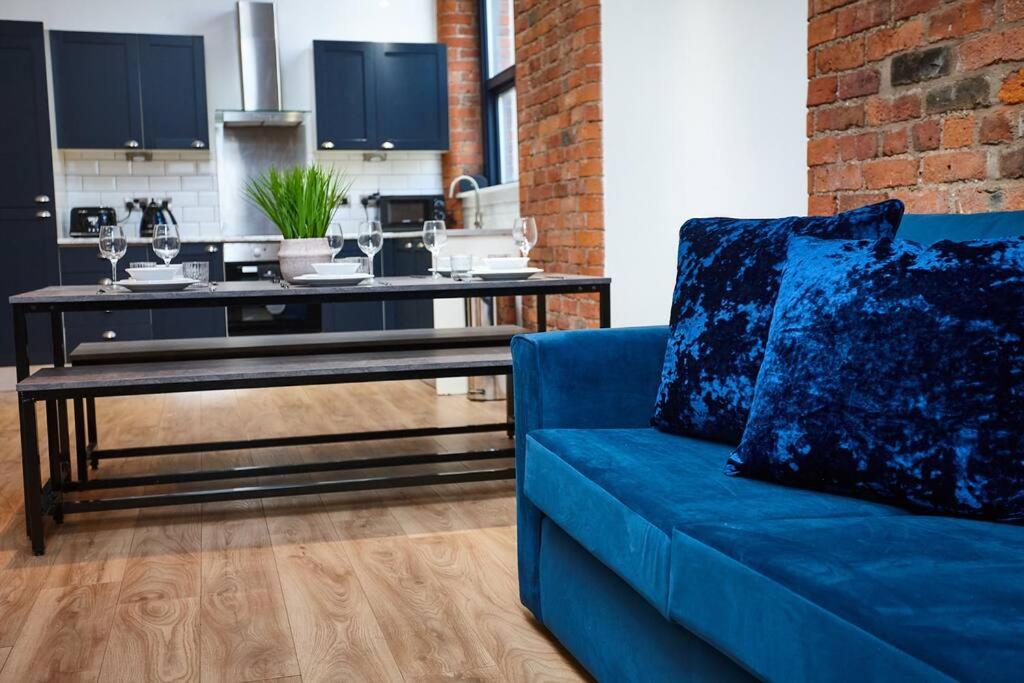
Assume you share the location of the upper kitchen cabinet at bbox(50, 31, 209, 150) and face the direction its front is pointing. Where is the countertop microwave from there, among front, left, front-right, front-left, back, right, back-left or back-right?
left

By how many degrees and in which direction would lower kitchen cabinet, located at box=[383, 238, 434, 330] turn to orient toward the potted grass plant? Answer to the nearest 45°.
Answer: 0° — it already faces it

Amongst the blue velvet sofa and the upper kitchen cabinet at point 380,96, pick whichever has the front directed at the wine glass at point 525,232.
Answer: the upper kitchen cabinet

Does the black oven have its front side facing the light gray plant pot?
yes

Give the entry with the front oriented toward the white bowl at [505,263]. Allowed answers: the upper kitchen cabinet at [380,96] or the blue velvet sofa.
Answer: the upper kitchen cabinet

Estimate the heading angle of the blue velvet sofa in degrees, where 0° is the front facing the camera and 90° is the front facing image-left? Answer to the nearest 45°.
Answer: approximately 45°

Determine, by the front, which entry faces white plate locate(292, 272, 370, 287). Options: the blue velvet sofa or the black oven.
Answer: the black oven

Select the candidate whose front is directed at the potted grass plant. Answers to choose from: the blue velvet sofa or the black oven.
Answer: the black oven

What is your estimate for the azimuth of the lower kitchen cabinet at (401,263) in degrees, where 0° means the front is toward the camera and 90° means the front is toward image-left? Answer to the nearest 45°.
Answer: approximately 0°

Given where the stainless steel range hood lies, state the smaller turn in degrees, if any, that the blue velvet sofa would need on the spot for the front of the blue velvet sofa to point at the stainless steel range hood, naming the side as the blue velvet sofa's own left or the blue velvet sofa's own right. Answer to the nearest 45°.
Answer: approximately 90° to the blue velvet sofa's own right

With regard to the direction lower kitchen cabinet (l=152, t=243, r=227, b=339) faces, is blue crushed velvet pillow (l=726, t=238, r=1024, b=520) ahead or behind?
ahead
